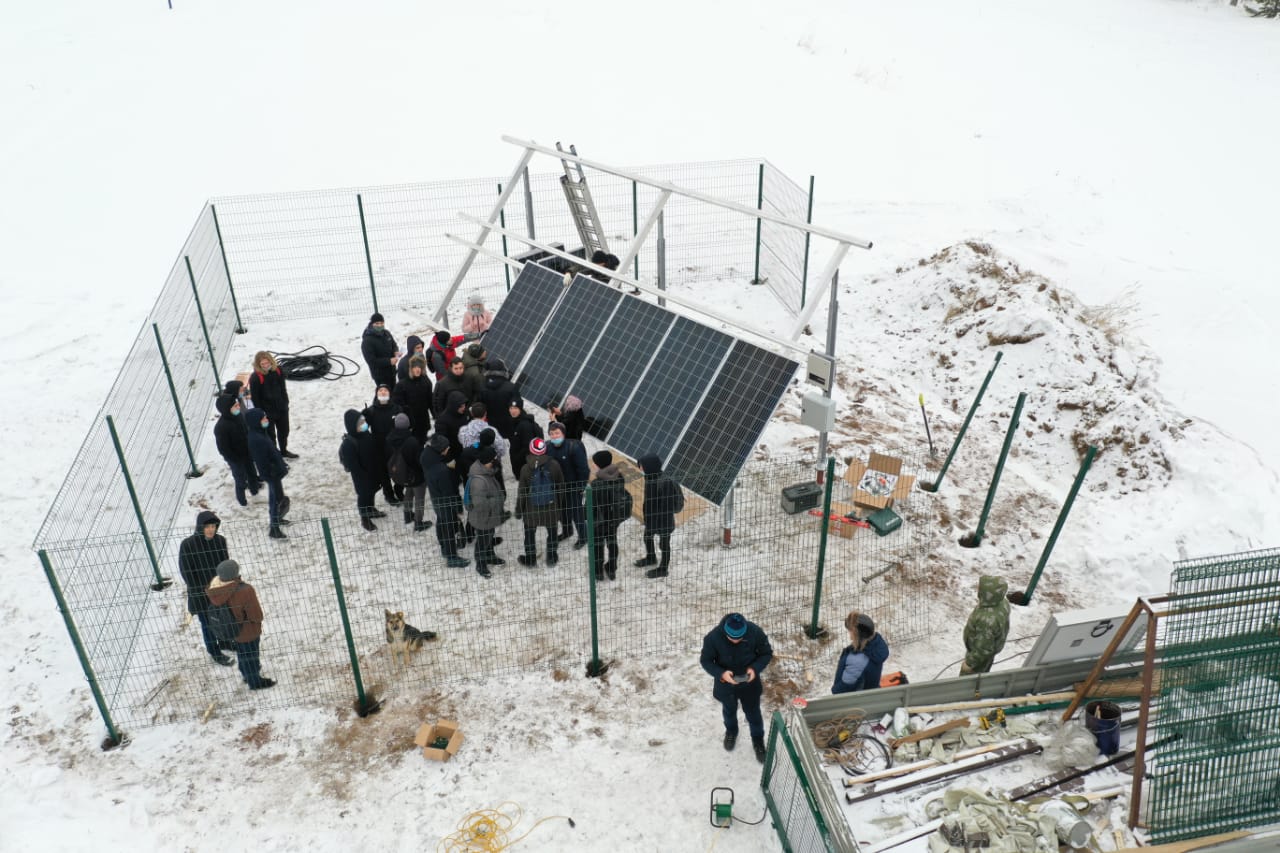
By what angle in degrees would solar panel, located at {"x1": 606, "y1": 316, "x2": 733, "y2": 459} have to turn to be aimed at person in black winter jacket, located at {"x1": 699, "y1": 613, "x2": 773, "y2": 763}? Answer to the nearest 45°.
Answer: approximately 45° to its left

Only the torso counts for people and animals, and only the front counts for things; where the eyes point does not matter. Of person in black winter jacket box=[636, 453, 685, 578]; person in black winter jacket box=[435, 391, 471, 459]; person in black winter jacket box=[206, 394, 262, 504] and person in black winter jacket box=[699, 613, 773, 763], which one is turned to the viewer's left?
person in black winter jacket box=[636, 453, 685, 578]

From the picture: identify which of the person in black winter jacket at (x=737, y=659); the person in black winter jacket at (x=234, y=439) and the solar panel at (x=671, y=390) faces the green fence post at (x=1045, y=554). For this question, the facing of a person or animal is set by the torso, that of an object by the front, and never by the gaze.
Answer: the person in black winter jacket at (x=234, y=439)

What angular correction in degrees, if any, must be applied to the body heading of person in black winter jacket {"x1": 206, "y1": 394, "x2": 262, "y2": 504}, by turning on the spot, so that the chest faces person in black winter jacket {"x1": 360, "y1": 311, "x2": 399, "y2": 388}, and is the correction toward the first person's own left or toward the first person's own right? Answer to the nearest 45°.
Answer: approximately 90° to the first person's own left

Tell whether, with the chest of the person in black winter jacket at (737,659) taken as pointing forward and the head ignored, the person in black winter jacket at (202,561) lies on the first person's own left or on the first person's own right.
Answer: on the first person's own right

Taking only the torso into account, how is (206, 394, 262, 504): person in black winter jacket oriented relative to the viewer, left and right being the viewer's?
facing the viewer and to the right of the viewer

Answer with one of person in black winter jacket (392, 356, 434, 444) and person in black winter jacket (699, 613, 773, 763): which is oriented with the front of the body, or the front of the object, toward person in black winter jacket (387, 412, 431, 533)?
person in black winter jacket (392, 356, 434, 444)

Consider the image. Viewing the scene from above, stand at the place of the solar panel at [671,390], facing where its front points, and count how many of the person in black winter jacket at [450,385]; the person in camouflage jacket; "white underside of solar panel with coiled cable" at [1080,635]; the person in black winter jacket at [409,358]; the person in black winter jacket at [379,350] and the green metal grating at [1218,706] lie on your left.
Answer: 3

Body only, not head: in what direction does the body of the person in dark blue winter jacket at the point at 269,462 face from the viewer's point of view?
to the viewer's right

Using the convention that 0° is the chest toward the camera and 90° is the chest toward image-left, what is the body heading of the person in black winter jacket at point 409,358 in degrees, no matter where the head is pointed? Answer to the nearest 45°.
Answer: approximately 315°
